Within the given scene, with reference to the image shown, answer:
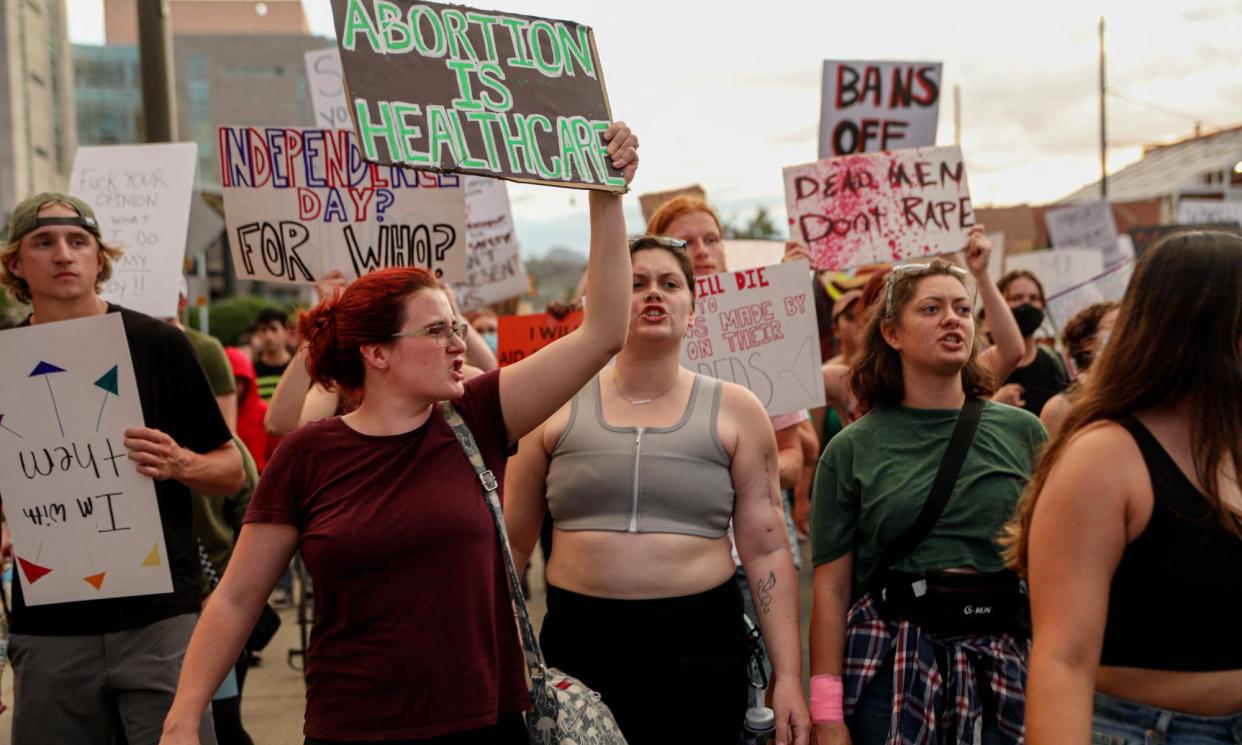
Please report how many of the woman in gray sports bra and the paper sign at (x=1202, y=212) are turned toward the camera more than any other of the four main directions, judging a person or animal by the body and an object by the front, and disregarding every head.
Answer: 2

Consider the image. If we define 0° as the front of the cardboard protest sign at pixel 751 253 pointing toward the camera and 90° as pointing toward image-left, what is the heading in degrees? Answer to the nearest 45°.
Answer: approximately 0°

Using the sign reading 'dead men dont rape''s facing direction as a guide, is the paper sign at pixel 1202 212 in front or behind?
behind

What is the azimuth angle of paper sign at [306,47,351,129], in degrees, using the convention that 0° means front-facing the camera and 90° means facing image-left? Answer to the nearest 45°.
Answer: approximately 0°

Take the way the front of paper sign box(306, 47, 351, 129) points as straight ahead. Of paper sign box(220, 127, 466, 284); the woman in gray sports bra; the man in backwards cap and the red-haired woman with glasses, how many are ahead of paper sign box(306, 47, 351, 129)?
4

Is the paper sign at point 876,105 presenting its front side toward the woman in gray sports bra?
yes

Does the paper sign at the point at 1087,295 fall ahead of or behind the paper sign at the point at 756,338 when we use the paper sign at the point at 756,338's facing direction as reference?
behind
